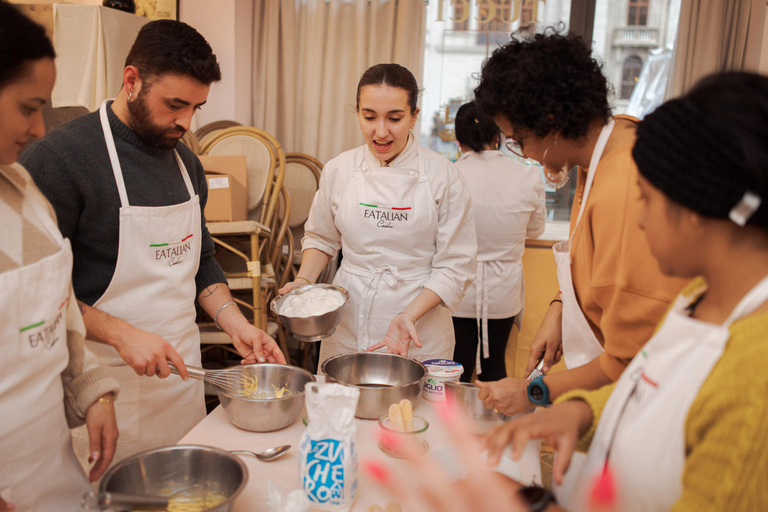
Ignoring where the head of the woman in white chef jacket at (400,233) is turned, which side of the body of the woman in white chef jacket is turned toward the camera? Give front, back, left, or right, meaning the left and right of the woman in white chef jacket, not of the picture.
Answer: front

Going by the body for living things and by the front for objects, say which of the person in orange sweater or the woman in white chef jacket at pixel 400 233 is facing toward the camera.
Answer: the woman in white chef jacket

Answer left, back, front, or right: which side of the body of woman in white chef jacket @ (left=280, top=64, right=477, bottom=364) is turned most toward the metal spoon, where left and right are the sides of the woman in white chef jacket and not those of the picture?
front

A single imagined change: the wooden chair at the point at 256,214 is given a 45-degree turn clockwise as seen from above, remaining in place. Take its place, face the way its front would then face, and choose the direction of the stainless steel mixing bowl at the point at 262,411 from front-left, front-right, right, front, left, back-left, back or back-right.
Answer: left

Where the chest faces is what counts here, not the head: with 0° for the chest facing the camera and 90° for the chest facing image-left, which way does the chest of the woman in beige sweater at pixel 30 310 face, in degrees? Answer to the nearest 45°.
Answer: approximately 315°

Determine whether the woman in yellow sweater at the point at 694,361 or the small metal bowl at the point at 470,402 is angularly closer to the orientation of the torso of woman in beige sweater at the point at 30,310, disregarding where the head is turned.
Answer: the woman in yellow sweater

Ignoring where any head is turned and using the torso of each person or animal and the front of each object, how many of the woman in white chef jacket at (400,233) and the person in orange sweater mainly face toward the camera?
1

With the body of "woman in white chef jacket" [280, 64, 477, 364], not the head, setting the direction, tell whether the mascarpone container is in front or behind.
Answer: in front

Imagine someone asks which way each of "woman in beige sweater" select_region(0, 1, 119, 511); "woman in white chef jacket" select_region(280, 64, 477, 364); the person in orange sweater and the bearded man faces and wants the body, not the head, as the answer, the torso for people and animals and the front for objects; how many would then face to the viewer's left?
1

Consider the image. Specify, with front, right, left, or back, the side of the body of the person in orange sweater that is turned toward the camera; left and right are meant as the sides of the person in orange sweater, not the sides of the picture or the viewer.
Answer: left

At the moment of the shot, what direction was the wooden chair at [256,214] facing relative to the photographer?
facing the viewer and to the left of the viewer

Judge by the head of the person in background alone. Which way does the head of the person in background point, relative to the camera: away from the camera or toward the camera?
away from the camera
